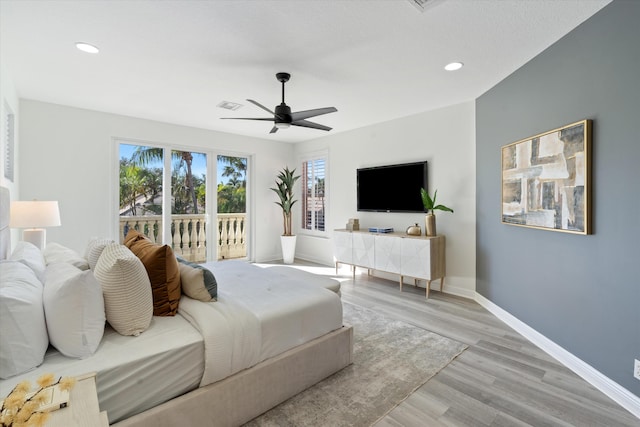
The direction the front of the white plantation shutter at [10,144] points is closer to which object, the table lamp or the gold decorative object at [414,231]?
the gold decorative object

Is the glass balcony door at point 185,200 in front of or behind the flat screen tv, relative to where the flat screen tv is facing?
in front

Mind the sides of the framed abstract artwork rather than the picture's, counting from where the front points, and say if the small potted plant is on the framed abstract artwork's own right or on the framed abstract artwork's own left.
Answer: on the framed abstract artwork's own right

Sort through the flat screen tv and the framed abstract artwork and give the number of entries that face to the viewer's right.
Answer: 0

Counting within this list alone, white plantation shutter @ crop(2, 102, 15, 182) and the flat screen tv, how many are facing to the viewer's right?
1

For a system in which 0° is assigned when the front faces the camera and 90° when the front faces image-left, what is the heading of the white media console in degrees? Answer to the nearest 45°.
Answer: approximately 45°

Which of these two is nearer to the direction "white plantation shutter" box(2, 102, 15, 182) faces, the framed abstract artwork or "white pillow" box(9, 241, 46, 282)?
the framed abstract artwork

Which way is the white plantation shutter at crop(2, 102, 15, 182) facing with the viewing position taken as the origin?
facing to the right of the viewer

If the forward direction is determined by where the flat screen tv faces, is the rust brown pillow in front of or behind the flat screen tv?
in front

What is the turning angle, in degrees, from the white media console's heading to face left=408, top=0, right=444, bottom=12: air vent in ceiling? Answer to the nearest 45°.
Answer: approximately 45° to its left
